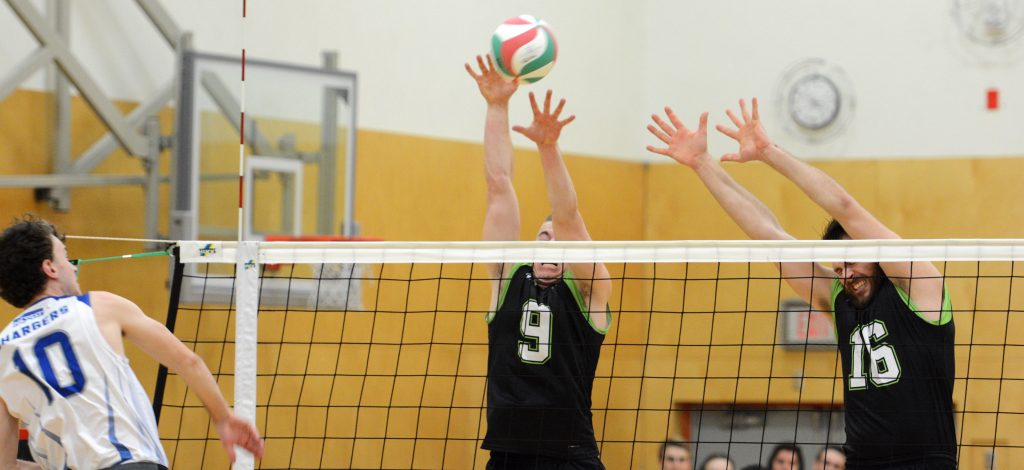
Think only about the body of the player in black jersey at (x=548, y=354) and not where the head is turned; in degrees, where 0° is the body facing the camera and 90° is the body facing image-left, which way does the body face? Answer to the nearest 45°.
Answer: approximately 0°

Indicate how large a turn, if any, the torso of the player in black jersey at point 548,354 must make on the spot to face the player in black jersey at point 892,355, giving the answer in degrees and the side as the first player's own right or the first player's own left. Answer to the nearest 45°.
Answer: approximately 90° to the first player's own left

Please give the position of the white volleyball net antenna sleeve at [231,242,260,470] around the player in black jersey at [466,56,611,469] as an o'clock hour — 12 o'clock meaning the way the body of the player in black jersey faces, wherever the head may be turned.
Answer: The white volleyball net antenna sleeve is roughly at 3 o'clock from the player in black jersey.
